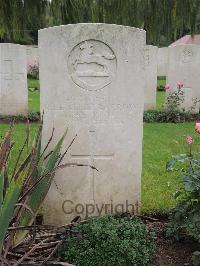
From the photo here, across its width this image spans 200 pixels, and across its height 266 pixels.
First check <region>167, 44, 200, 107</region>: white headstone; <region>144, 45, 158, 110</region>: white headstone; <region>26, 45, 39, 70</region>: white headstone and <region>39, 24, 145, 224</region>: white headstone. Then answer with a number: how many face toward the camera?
4

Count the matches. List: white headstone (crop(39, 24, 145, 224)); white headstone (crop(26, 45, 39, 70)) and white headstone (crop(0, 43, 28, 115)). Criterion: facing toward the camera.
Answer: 3

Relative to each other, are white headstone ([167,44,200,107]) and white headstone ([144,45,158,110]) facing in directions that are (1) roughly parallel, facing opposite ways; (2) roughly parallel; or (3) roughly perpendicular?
roughly parallel

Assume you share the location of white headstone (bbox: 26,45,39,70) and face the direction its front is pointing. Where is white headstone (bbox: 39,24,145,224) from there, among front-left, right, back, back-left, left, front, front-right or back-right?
front

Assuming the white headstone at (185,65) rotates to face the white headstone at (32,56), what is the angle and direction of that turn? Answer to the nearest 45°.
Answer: approximately 135° to its right

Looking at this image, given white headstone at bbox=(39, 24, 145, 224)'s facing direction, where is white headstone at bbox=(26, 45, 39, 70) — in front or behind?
behind

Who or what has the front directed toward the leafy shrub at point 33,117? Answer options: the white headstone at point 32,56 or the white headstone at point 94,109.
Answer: the white headstone at point 32,56

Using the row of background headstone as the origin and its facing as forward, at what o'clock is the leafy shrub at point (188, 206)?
The leafy shrub is roughly at 12 o'clock from the row of background headstone.

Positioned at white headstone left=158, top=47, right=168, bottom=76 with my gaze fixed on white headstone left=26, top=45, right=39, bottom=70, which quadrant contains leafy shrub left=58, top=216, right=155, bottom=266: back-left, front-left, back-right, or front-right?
front-left

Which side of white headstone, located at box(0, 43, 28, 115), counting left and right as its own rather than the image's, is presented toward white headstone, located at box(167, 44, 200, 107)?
left

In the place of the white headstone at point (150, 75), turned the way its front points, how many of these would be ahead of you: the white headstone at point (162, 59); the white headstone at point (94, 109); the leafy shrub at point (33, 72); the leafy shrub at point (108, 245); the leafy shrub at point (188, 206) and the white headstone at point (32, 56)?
3

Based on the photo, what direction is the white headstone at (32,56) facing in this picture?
toward the camera

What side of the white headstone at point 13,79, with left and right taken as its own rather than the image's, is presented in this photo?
front

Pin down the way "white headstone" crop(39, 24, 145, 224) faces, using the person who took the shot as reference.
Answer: facing the viewer

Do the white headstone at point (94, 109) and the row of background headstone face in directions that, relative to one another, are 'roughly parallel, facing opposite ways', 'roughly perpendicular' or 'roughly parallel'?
roughly parallel
